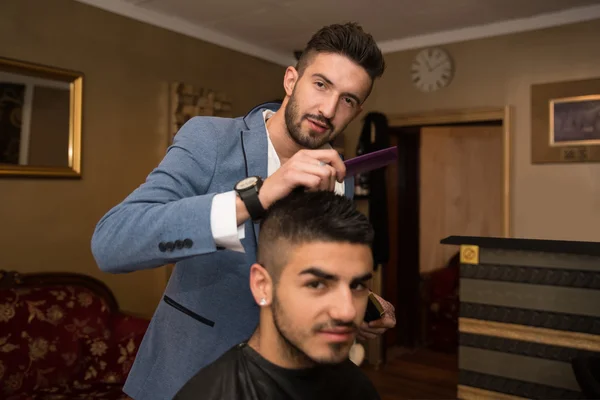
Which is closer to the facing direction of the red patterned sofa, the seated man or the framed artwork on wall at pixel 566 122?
the seated man

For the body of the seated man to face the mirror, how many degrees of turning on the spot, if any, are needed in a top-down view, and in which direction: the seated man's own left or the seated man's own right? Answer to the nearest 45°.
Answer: approximately 180°

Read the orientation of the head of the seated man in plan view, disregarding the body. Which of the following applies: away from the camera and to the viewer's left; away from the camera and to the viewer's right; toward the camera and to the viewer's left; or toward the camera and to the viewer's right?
toward the camera and to the viewer's right

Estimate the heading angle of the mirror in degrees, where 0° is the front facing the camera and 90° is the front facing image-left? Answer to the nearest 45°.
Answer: approximately 315°

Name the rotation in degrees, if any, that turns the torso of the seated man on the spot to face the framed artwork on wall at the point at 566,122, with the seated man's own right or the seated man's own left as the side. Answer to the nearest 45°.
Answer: approximately 90° to the seated man's own left

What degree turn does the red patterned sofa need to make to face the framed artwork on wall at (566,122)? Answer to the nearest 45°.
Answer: approximately 90° to its left
